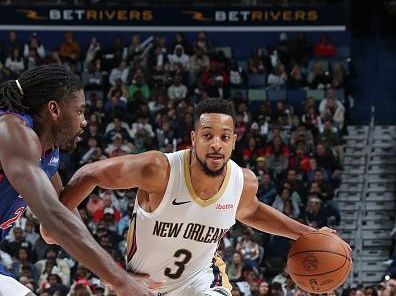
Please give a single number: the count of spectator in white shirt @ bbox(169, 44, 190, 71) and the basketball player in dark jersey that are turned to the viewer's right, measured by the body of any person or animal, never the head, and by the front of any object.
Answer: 1

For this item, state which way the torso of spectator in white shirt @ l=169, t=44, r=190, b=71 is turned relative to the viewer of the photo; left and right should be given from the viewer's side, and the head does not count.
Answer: facing the viewer

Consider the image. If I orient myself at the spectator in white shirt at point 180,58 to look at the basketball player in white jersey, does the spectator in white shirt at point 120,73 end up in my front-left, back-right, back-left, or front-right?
front-right

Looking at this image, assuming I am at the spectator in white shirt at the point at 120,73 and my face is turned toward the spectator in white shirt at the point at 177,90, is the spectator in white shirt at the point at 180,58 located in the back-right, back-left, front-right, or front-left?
front-left

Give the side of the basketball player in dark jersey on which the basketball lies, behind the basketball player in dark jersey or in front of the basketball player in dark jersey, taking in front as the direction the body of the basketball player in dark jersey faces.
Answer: in front

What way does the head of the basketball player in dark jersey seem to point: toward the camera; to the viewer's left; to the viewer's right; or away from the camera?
to the viewer's right

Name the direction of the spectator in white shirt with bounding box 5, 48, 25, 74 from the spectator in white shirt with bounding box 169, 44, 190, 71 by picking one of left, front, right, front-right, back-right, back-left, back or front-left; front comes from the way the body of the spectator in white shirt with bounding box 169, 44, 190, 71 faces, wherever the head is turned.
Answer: right

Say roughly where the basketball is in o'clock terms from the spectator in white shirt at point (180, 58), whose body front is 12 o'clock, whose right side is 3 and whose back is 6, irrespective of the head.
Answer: The basketball is roughly at 12 o'clock from the spectator in white shirt.

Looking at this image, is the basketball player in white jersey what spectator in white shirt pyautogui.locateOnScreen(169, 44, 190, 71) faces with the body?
yes

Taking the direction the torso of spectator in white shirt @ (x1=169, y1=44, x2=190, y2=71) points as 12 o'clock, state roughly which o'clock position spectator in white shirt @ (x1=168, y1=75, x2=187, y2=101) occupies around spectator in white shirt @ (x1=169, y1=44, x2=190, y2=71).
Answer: spectator in white shirt @ (x1=168, y1=75, x2=187, y2=101) is roughly at 12 o'clock from spectator in white shirt @ (x1=169, y1=44, x2=190, y2=71).

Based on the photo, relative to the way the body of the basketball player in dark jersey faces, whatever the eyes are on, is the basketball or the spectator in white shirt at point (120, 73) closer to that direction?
the basketball

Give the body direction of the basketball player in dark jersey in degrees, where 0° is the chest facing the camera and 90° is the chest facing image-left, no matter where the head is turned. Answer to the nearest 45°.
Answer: approximately 270°

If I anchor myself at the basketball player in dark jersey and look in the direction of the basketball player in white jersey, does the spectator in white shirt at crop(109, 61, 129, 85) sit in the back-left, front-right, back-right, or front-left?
front-left

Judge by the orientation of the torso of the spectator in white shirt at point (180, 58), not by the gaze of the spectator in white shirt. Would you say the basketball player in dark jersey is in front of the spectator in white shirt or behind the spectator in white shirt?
in front

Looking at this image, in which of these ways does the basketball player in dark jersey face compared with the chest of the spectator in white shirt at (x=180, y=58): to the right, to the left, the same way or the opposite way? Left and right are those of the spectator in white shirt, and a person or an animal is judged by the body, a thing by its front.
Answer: to the left

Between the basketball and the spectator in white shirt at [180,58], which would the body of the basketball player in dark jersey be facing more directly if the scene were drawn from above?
the basketball
